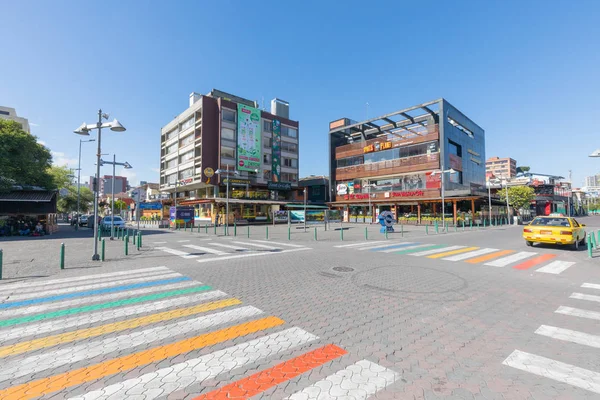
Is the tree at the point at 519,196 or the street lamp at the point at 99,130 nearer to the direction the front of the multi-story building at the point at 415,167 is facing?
the street lamp

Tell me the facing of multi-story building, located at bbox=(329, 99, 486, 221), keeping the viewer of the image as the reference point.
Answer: facing the viewer and to the left of the viewer

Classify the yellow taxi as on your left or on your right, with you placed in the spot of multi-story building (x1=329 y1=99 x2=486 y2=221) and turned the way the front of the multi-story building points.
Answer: on your left

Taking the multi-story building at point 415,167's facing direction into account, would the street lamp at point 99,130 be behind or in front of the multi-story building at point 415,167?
in front
